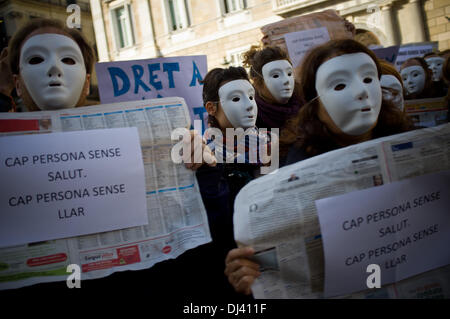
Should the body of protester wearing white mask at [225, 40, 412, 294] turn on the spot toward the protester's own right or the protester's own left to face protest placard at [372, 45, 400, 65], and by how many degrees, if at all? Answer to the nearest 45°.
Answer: approximately 135° to the protester's own left

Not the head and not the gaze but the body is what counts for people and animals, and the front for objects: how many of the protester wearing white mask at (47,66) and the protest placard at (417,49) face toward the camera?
2

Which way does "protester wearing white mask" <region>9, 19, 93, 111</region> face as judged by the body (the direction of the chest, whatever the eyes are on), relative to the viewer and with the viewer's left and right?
facing the viewer

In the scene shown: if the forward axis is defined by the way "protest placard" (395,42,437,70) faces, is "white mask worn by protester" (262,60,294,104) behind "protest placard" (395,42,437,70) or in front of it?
in front

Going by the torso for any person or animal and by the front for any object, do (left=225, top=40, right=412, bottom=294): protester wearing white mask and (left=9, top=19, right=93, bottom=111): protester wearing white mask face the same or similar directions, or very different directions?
same or similar directions

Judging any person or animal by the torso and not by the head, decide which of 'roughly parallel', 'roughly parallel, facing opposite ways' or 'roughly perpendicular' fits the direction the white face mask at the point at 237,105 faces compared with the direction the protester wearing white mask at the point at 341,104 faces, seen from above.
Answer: roughly parallel

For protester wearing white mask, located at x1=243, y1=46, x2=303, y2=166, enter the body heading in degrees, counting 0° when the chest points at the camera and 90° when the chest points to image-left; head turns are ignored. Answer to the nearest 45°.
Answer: approximately 315°

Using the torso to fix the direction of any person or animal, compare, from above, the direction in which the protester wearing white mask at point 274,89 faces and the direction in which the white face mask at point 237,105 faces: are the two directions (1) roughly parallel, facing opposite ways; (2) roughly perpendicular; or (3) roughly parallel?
roughly parallel

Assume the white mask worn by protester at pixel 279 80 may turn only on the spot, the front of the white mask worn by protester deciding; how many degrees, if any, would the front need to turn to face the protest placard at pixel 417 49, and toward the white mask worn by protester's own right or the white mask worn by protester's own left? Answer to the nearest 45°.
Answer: approximately 90° to the white mask worn by protester's own left

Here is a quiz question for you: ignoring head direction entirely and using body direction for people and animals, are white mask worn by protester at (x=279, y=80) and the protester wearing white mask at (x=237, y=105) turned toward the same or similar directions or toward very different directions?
same or similar directions
